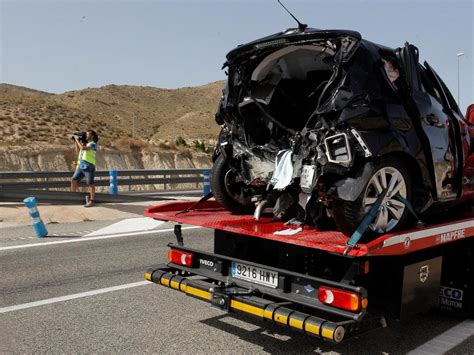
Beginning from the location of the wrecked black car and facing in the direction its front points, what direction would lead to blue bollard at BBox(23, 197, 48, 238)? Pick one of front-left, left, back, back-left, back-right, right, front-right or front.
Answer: left

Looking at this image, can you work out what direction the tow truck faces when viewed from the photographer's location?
facing away from the viewer and to the right of the viewer

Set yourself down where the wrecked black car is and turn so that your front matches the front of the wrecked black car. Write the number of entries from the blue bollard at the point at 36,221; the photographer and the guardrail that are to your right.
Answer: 0

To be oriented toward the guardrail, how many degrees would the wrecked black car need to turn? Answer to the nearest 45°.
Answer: approximately 90° to its left

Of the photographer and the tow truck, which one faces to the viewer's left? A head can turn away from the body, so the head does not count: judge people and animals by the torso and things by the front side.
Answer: the photographer

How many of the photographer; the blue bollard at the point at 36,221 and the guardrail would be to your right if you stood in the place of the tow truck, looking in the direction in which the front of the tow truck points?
0

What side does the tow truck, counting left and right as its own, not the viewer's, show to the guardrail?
left

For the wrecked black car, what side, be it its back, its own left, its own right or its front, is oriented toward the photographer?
left

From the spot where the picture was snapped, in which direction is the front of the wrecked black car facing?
facing away from the viewer and to the right of the viewer

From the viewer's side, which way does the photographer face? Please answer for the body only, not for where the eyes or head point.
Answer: to the viewer's left
